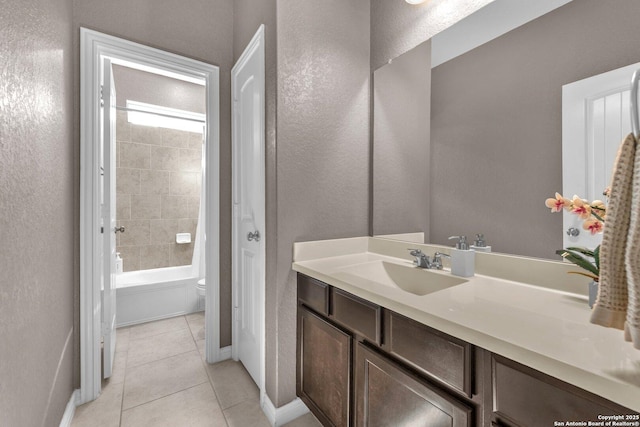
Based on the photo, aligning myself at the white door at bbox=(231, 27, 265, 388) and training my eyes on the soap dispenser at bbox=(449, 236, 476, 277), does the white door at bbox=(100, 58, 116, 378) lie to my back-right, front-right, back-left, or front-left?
back-right

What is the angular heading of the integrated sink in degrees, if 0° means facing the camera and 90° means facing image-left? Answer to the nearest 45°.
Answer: approximately 45°

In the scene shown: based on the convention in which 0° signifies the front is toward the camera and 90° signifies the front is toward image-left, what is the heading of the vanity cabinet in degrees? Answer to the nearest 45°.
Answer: approximately 45°
